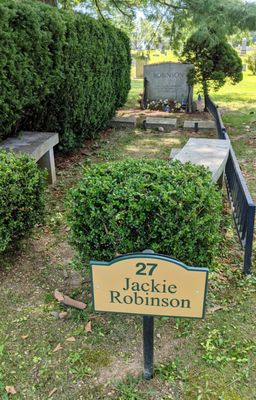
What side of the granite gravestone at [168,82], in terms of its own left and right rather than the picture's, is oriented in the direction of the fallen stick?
front

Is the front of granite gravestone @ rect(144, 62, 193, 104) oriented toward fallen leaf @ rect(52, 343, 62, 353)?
yes

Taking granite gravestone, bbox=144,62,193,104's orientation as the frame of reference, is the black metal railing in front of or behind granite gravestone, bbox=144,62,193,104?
in front

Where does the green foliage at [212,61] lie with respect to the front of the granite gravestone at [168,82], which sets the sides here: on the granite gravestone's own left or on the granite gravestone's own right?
on the granite gravestone's own left

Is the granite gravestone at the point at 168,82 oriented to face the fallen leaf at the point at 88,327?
yes

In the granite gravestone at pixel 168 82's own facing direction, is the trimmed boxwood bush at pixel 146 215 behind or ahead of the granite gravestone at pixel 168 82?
ahead

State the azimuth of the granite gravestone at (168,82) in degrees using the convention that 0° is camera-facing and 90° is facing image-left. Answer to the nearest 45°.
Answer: approximately 0°

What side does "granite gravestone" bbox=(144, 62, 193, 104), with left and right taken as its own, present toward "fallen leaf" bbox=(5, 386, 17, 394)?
front

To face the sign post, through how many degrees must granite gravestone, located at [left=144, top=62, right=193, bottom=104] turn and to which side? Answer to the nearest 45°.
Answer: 0° — it already faces it

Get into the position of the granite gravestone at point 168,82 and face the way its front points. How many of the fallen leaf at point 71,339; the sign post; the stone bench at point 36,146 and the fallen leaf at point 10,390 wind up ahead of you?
4

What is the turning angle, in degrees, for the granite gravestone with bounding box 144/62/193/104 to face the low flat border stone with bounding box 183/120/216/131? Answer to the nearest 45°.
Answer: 0° — it already faces it
